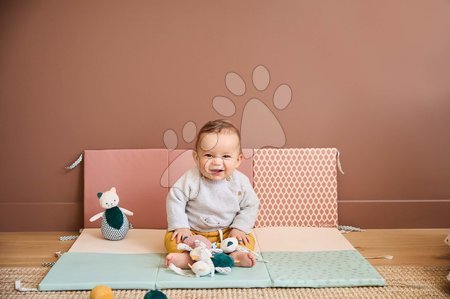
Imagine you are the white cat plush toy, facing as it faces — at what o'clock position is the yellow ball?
The yellow ball is roughly at 12 o'clock from the white cat plush toy.

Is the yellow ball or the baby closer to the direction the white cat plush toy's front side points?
the yellow ball

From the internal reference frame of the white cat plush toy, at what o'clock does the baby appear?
The baby is roughly at 10 o'clock from the white cat plush toy.

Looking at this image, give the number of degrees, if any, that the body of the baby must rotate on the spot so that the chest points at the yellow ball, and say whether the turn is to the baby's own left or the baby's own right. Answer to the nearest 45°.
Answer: approximately 45° to the baby's own right

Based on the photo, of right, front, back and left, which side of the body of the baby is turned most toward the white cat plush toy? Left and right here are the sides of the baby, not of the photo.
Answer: right

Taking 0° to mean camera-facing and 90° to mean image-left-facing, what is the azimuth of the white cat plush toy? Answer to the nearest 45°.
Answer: approximately 0°

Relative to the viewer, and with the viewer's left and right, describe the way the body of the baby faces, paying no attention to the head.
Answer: facing the viewer
